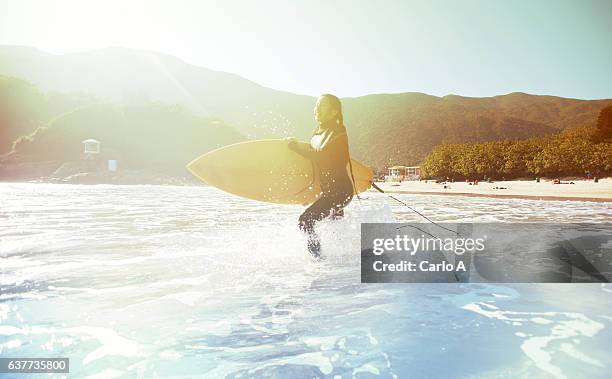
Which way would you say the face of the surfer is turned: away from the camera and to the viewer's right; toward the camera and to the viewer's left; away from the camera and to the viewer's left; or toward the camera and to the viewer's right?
toward the camera and to the viewer's left

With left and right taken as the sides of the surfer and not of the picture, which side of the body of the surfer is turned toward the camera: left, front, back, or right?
left
